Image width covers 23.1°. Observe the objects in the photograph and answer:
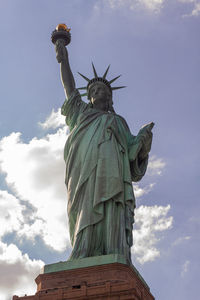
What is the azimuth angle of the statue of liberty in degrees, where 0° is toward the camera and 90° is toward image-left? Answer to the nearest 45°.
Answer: approximately 0°
